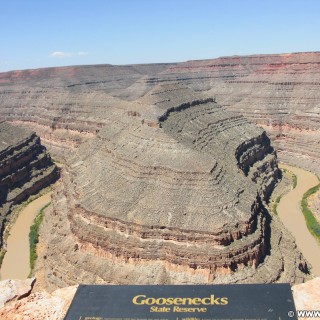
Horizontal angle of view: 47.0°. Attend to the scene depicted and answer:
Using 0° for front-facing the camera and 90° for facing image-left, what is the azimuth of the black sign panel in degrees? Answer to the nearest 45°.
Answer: approximately 0°
